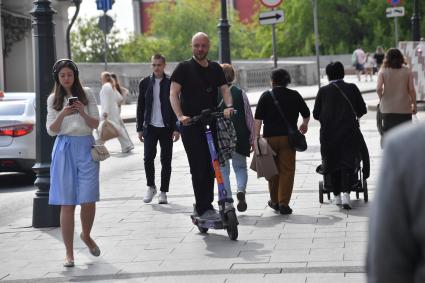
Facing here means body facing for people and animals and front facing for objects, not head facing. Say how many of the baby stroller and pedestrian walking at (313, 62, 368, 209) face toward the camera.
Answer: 0

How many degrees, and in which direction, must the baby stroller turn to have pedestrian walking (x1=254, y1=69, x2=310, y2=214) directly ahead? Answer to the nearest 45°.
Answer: approximately 135° to its left

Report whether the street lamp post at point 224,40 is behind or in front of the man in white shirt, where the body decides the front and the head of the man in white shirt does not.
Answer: behind

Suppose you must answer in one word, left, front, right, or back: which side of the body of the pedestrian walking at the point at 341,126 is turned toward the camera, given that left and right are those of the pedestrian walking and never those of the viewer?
back

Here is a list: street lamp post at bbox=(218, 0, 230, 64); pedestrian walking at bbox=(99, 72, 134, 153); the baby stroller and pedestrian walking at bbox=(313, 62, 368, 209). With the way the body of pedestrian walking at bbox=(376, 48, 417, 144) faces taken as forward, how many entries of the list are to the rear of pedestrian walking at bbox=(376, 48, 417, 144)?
2

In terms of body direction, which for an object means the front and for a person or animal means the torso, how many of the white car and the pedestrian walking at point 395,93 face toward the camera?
0

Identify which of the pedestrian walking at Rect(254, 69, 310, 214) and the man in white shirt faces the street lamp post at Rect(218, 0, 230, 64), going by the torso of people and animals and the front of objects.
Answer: the pedestrian walking

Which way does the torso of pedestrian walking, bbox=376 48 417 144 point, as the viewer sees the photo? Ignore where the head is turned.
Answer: away from the camera

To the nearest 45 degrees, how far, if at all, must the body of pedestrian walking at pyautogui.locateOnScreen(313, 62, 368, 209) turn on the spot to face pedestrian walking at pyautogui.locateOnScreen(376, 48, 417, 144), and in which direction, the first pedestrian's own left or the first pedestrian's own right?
0° — they already face them

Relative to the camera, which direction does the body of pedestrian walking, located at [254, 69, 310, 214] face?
away from the camera

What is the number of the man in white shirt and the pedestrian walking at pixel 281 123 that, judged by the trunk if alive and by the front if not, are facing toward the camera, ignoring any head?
1

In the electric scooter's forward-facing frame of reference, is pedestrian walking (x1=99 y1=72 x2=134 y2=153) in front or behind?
behind

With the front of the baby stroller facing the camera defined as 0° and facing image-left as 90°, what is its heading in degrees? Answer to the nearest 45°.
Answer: approximately 180°

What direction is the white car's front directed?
away from the camera

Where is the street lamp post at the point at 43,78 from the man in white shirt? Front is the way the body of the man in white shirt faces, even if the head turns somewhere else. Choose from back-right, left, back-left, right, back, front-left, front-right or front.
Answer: front-right

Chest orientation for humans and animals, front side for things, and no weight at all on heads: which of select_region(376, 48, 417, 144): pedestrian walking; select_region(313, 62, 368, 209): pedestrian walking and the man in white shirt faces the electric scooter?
the man in white shirt

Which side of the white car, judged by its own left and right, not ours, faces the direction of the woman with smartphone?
back

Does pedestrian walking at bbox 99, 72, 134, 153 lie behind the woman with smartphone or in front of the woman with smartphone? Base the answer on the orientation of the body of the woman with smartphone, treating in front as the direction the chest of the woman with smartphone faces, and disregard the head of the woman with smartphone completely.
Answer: behind
